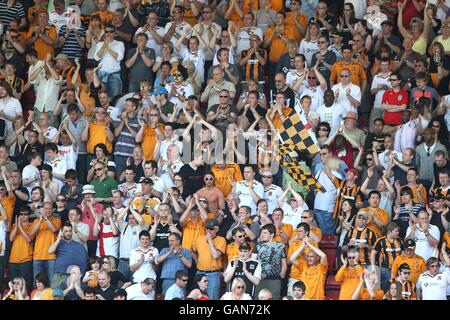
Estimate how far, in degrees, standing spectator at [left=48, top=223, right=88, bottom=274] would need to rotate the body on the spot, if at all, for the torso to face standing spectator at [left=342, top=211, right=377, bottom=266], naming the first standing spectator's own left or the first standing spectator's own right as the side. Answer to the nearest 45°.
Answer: approximately 135° to the first standing spectator's own left

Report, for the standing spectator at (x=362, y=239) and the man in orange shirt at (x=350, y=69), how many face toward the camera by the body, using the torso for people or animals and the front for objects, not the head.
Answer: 2

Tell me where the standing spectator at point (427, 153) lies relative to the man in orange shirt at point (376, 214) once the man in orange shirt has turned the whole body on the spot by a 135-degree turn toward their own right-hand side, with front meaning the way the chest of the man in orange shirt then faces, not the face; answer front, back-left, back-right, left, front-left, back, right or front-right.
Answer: right

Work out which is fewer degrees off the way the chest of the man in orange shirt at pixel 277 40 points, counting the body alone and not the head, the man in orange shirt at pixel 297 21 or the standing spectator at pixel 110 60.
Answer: the standing spectator

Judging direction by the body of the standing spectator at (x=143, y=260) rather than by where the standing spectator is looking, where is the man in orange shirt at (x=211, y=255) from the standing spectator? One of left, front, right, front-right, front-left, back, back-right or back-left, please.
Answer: left

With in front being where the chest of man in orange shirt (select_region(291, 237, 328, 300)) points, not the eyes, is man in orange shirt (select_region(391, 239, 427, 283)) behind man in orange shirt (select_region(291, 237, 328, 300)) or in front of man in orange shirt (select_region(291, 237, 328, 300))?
behind

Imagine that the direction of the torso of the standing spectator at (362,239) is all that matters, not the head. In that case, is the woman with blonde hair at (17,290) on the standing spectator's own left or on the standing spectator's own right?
on the standing spectator's own right
